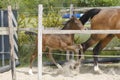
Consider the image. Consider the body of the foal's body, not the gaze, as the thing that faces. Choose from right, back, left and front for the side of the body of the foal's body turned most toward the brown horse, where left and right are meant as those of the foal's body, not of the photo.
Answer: front

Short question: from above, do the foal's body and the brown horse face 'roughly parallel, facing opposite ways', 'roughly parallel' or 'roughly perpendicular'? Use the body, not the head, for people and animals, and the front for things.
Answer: roughly parallel

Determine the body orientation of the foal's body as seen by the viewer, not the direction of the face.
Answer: to the viewer's right
